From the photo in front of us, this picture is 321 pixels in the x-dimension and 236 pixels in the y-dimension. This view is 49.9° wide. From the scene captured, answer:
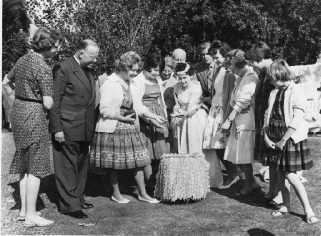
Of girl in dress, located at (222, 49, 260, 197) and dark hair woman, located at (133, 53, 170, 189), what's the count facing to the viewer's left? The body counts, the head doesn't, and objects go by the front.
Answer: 1

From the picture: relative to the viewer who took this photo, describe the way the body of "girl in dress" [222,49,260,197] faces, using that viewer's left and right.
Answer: facing to the left of the viewer

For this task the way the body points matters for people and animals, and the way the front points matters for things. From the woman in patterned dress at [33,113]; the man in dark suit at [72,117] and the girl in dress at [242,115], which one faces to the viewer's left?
the girl in dress

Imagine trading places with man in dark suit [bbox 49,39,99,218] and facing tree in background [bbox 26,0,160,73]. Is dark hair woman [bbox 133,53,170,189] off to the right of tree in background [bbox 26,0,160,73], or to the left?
right

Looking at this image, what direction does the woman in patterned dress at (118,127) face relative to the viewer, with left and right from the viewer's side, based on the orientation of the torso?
facing the viewer and to the right of the viewer

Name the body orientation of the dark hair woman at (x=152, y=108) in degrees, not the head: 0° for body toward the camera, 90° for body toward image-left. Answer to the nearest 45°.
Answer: approximately 315°

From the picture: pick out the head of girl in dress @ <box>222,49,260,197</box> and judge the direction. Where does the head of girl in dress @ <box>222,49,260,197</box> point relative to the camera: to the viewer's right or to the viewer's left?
to the viewer's left

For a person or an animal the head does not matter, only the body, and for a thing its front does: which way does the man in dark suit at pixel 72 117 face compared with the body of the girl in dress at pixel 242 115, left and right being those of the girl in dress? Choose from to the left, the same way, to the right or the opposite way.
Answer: the opposite way

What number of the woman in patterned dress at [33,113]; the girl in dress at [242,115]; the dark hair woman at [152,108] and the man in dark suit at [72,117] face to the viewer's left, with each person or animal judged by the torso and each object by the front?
1

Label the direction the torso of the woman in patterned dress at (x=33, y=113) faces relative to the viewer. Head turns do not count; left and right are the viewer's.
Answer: facing away from the viewer and to the right of the viewer

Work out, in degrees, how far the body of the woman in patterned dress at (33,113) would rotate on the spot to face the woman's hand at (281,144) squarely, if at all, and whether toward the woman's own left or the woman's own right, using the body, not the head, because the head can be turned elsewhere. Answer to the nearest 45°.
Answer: approximately 45° to the woman's own right
